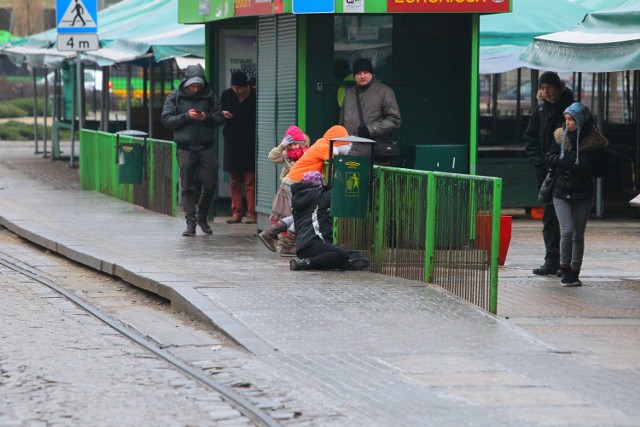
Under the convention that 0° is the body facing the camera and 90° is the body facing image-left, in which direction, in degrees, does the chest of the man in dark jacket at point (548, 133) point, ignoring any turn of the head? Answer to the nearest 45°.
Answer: approximately 45°

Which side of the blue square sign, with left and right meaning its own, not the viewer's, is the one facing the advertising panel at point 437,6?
left

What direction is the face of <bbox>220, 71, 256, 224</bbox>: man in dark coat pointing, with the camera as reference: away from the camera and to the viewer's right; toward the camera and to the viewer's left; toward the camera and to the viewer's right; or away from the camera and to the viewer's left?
toward the camera and to the viewer's left

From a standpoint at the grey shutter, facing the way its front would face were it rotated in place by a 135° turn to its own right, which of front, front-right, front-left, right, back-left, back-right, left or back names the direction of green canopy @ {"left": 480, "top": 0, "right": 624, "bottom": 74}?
right

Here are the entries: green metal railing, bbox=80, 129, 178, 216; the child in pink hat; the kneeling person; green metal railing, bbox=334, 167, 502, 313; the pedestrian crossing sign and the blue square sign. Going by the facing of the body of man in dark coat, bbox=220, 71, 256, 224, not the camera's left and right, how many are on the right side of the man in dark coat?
2

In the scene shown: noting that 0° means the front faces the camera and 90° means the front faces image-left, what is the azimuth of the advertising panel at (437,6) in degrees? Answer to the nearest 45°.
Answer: approximately 0°

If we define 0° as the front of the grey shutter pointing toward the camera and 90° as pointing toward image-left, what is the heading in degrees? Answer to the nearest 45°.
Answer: approximately 0°
